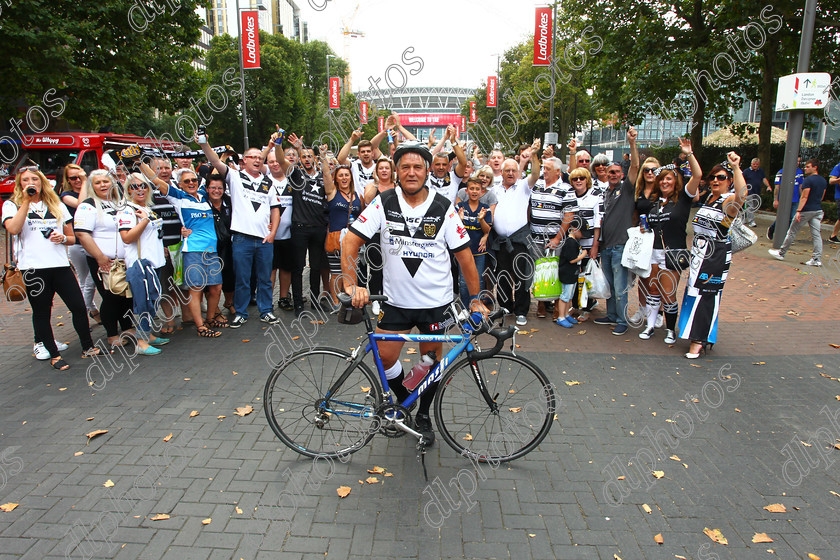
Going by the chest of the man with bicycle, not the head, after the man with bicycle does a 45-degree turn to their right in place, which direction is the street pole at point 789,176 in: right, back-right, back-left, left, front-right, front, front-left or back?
back

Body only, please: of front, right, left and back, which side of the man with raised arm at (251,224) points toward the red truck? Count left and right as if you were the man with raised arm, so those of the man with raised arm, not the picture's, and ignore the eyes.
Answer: back

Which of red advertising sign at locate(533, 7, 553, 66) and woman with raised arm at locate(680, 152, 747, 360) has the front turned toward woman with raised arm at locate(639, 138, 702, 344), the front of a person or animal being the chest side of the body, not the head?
the red advertising sign

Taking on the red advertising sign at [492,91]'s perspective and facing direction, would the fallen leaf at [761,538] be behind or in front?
in front
